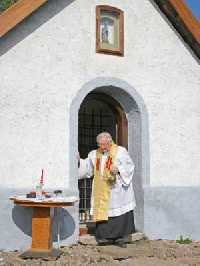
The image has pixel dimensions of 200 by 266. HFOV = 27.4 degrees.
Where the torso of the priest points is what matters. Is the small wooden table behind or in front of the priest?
in front

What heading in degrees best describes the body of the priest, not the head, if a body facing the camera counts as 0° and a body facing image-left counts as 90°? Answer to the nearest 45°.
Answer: approximately 45°
